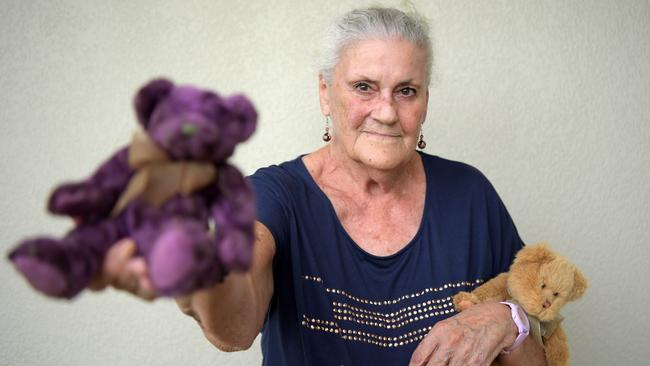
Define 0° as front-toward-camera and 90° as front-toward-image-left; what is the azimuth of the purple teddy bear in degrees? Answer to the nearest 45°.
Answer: approximately 45°

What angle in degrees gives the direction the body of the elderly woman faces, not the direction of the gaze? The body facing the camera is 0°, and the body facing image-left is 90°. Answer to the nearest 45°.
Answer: approximately 0°
